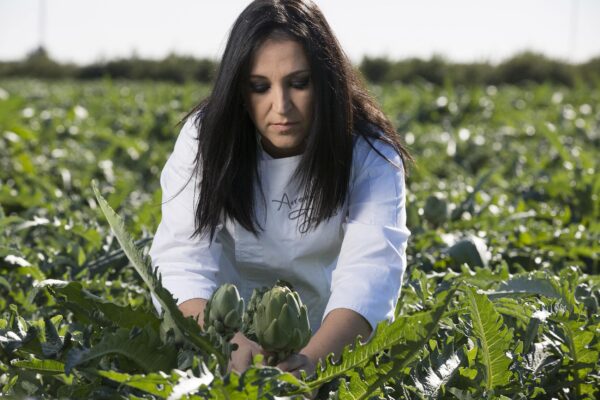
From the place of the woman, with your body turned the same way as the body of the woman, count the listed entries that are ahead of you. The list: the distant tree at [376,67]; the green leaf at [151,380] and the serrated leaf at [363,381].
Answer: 2

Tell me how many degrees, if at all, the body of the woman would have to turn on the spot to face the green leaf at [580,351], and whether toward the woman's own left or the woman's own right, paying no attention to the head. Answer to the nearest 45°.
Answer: approximately 45° to the woman's own left

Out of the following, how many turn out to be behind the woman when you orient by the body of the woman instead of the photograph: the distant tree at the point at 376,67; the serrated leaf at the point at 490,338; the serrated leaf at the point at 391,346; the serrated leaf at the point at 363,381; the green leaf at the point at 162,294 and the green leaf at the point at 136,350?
1

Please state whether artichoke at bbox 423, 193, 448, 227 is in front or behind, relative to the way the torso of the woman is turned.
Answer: behind

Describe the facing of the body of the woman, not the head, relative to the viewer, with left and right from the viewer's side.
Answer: facing the viewer

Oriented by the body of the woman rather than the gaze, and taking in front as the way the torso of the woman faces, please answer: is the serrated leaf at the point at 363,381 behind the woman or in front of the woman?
in front

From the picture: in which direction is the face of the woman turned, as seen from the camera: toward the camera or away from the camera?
toward the camera

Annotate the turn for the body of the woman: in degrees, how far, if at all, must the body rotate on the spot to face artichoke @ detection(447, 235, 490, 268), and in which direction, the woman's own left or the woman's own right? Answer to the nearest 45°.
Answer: approximately 135° to the woman's own left

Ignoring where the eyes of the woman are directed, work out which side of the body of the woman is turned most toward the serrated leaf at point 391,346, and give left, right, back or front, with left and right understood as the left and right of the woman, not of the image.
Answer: front

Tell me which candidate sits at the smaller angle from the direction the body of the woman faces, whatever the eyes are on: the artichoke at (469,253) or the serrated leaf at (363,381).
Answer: the serrated leaf

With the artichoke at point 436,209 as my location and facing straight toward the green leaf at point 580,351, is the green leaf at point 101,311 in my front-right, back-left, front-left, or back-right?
front-right

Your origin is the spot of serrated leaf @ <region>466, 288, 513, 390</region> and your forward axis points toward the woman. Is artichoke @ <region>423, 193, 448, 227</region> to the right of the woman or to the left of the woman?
right

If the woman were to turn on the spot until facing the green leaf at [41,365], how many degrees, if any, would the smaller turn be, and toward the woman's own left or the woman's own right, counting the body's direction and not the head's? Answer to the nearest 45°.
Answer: approximately 45° to the woman's own right

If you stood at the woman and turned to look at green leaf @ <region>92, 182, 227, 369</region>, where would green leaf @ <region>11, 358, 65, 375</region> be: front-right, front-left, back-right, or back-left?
front-right
